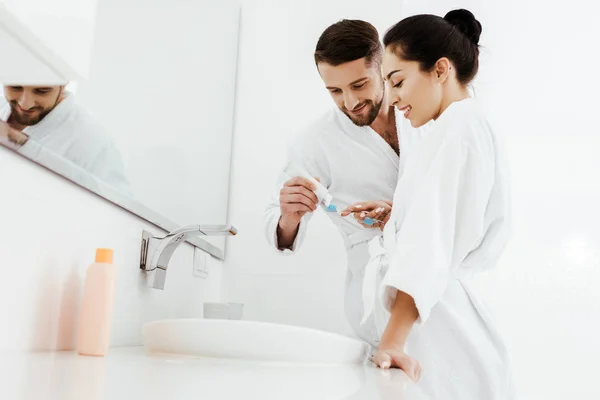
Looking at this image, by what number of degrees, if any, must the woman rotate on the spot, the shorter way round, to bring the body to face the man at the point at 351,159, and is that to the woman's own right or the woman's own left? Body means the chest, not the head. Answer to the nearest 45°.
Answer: approximately 45° to the woman's own right

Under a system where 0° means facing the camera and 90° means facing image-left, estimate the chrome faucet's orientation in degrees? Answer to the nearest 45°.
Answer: approximately 270°

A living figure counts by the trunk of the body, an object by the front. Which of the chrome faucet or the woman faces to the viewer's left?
the woman

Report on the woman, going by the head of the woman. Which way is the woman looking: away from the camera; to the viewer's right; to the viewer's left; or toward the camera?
to the viewer's left

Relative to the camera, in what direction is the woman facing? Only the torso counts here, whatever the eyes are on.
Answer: to the viewer's left

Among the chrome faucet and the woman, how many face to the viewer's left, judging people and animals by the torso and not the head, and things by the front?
1

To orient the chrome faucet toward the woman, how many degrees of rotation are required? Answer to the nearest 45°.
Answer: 0° — it already faces them

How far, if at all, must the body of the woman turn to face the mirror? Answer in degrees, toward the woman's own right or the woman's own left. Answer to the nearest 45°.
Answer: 0° — they already face it

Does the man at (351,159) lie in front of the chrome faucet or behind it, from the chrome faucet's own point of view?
in front
